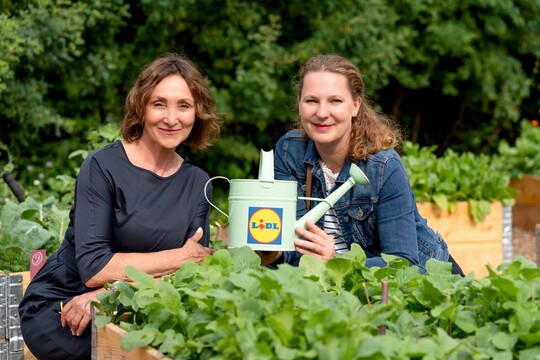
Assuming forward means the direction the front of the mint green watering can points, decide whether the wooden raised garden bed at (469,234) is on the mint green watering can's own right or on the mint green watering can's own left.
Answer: on the mint green watering can's own left

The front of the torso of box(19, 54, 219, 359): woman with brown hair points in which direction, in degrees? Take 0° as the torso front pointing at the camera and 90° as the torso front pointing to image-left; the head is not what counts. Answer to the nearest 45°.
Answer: approximately 315°

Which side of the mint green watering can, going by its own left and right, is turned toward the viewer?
right

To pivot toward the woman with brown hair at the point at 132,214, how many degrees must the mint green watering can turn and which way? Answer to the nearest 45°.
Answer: approximately 135° to its left

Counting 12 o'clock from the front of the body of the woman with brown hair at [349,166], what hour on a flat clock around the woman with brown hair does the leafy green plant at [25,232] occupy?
The leafy green plant is roughly at 2 o'clock from the woman with brown hair.

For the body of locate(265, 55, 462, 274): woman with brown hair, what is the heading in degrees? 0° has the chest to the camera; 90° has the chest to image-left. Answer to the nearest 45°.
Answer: approximately 45°
